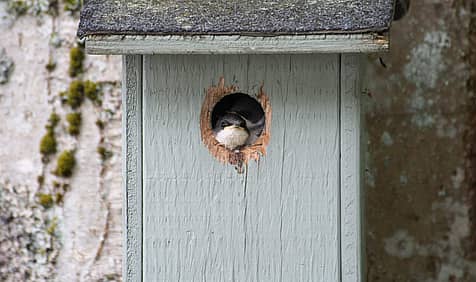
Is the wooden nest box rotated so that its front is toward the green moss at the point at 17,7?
no

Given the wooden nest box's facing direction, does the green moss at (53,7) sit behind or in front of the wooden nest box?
behind

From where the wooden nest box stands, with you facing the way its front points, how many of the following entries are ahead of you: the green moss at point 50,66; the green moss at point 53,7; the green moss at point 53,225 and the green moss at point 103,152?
0

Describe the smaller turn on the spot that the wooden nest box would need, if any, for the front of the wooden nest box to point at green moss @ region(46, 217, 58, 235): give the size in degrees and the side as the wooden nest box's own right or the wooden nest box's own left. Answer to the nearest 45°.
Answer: approximately 135° to the wooden nest box's own right

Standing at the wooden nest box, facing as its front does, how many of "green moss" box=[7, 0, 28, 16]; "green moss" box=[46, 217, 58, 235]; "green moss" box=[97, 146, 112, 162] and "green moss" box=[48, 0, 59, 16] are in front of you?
0

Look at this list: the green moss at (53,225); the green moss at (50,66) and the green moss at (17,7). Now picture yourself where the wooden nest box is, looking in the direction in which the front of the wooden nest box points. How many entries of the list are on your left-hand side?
0

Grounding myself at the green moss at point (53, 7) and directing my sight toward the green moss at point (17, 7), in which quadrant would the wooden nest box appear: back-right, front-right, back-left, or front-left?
back-left

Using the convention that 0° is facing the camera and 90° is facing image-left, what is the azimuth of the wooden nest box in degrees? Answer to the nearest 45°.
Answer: approximately 0°

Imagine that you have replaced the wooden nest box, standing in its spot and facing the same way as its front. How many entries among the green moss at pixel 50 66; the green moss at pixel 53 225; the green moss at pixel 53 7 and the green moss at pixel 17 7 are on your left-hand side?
0

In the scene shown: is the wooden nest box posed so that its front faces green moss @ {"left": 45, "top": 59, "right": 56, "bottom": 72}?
no

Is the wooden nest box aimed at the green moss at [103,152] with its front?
no
